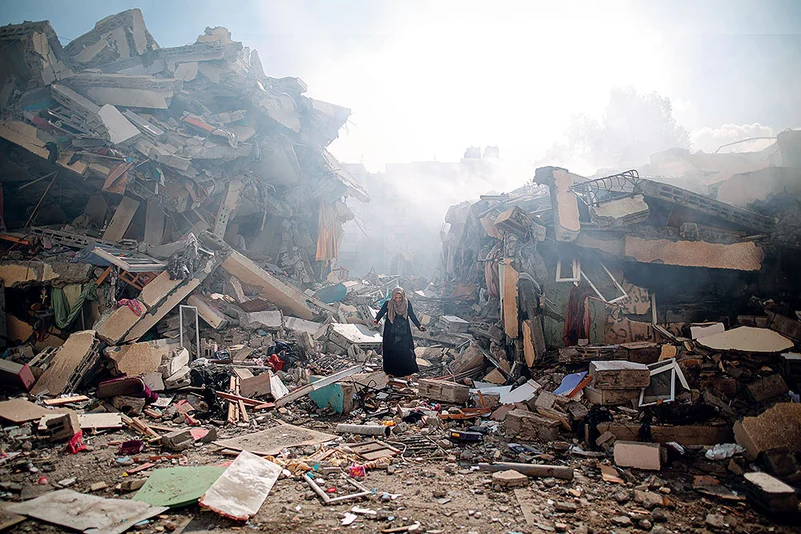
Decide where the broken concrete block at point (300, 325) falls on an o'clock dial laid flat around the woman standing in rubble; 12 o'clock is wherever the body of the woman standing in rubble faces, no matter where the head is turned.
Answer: The broken concrete block is roughly at 5 o'clock from the woman standing in rubble.

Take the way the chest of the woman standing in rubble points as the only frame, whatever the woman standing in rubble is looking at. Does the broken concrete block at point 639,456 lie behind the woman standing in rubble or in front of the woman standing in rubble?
in front

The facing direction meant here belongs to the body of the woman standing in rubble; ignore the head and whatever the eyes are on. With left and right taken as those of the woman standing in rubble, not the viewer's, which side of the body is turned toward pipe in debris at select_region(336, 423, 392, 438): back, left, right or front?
front

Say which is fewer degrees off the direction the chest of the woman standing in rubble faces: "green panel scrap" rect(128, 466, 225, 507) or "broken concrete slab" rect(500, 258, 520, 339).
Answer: the green panel scrap

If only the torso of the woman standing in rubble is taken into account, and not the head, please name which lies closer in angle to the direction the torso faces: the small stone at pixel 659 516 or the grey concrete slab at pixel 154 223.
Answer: the small stone

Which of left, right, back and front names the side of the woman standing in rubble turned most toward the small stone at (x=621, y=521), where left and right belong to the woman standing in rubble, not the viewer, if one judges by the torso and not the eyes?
front

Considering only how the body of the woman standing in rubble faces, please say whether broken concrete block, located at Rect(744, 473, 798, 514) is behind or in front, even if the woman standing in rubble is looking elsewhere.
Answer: in front

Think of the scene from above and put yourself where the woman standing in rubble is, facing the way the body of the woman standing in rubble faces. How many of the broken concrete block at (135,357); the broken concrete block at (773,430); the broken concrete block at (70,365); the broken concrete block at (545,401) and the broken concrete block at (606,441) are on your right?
2

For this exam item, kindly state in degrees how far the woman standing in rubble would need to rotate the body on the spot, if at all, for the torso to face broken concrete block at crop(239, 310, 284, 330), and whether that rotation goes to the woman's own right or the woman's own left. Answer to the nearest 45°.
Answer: approximately 135° to the woman's own right

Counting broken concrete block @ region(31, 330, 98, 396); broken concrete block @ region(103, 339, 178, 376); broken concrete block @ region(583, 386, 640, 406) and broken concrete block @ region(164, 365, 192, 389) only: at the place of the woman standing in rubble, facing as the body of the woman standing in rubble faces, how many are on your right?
3

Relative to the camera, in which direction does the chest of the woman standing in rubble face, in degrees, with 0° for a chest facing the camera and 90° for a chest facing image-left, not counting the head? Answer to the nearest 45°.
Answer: approximately 0°

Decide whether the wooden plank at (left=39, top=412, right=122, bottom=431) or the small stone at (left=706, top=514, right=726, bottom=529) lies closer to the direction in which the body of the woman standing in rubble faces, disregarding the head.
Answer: the small stone

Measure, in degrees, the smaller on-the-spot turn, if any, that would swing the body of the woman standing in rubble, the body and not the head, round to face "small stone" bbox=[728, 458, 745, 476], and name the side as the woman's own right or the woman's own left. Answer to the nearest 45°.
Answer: approximately 45° to the woman's own left

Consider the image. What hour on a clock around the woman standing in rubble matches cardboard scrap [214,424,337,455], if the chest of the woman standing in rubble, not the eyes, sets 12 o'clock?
The cardboard scrap is roughly at 1 o'clock from the woman standing in rubble.

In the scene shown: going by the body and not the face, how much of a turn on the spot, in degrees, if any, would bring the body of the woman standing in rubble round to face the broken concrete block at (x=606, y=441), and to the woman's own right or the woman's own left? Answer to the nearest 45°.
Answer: approximately 45° to the woman's own left
